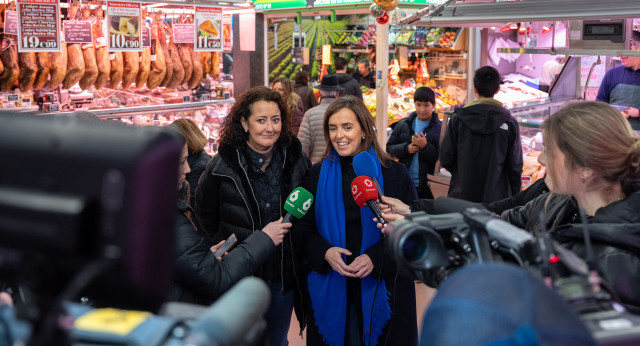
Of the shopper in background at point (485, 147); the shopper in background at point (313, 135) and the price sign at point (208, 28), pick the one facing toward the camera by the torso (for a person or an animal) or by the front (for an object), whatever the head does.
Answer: the price sign

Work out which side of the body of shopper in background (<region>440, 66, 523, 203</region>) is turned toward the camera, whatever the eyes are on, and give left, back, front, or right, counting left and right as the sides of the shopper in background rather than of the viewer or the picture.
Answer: back

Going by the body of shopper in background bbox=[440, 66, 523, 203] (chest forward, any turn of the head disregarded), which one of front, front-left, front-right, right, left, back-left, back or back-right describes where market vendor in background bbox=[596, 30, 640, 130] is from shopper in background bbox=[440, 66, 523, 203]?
front-right

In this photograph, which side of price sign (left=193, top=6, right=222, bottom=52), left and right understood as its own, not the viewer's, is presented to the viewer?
front

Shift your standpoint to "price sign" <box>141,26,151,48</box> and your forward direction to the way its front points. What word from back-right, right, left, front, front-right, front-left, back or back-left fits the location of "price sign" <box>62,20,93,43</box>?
front-right

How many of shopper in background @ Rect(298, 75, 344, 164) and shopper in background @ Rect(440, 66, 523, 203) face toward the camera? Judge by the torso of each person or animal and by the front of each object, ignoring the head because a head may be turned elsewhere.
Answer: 0

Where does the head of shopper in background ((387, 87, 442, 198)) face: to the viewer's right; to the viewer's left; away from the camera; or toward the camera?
toward the camera

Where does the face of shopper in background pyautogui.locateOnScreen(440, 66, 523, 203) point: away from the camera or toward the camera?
away from the camera

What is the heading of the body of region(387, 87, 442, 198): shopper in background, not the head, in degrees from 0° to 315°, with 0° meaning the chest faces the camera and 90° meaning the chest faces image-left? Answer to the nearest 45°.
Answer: approximately 45°

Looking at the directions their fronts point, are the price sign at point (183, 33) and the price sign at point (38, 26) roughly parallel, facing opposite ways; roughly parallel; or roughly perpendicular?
roughly parallel

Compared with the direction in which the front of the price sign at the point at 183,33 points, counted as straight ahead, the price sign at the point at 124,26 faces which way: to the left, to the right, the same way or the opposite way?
the same way

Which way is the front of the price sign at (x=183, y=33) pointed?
toward the camera

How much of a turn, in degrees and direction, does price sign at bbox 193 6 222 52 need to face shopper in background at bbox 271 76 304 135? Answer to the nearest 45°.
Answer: approximately 135° to its left

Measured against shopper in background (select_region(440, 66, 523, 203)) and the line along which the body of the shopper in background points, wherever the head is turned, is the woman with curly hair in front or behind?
behind

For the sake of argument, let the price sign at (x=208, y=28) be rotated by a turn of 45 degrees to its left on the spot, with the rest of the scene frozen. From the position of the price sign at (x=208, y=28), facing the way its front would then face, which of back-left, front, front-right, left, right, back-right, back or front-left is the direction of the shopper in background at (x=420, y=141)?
front-left
